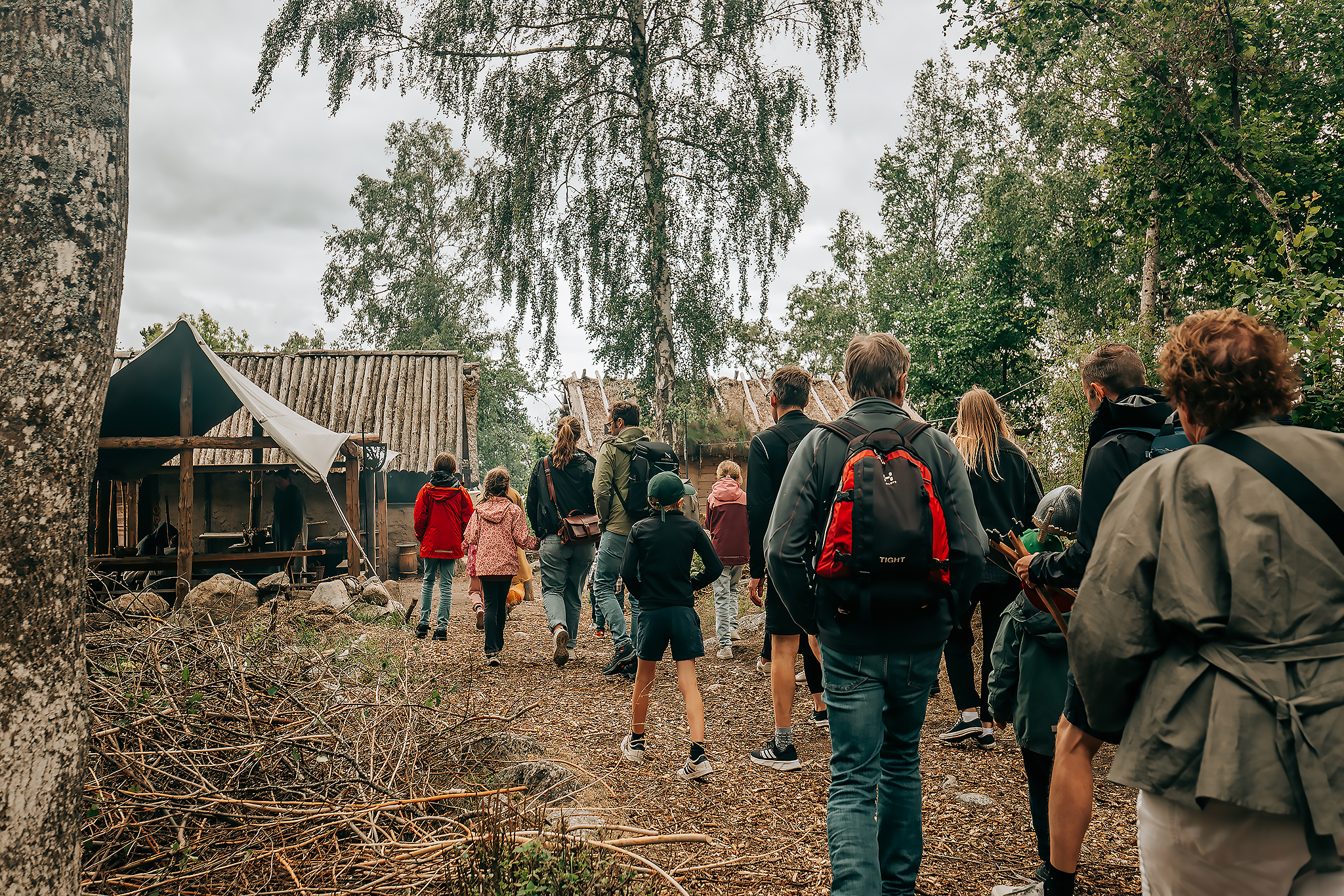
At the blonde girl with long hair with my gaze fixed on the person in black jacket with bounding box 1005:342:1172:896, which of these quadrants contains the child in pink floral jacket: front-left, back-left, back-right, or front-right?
back-right

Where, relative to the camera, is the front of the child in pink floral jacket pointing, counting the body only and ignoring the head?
away from the camera

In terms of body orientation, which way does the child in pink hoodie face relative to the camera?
away from the camera

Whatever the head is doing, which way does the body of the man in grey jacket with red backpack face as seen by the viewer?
away from the camera

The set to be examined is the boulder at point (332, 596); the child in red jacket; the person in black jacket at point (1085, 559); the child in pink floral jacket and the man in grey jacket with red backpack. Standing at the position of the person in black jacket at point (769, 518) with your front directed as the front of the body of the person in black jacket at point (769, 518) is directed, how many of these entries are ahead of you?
3

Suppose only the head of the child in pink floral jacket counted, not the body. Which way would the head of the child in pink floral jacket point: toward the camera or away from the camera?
away from the camera

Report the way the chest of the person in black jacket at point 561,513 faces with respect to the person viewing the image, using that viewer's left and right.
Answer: facing away from the viewer

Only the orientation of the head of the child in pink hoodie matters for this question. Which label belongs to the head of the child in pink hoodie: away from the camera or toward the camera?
away from the camera

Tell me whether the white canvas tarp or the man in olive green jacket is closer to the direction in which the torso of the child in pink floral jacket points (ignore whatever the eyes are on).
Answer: the white canvas tarp

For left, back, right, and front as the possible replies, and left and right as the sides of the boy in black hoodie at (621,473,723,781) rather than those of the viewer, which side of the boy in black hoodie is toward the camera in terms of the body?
back
